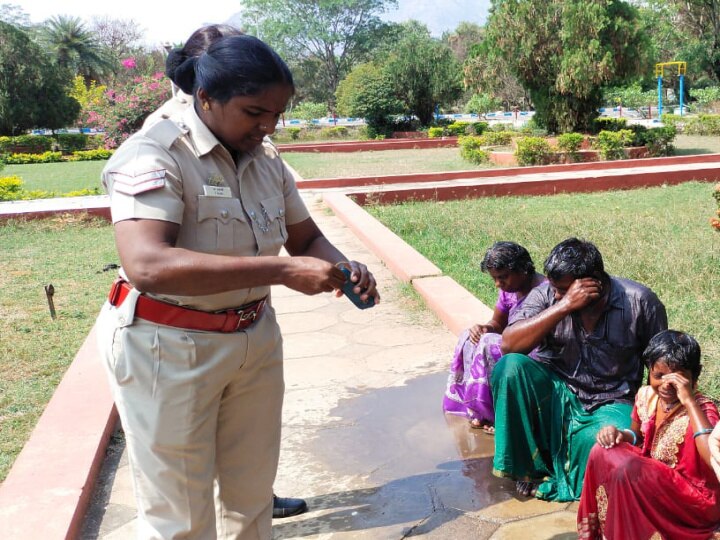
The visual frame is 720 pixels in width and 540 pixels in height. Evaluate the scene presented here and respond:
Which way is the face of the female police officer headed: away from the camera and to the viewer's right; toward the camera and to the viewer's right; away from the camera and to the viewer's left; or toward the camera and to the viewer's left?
toward the camera and to the viewer's right

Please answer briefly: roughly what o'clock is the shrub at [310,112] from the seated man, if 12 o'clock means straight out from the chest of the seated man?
The shrub is roughly at 4 o'clock from the seated man.

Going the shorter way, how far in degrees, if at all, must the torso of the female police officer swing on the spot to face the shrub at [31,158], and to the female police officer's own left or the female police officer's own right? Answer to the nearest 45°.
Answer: approximately 135° to the female police officer's own left

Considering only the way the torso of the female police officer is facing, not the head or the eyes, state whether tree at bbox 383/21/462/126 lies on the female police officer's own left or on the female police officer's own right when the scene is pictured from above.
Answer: on the female police officer's own left

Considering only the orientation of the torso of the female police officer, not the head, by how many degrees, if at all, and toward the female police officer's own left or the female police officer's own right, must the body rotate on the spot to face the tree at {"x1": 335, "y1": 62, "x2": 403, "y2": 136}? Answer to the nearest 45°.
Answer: approximately 135° to the female police officer's own left

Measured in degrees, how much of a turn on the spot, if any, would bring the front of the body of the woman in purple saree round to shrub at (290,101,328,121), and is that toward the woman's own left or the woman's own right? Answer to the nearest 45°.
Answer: approximately 135° to the woman's own right

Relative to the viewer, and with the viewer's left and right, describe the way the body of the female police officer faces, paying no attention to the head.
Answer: facing the viewer and to the right of the viewer

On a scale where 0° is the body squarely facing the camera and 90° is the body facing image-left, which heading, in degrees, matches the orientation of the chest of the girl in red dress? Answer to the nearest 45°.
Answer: approximately 45°

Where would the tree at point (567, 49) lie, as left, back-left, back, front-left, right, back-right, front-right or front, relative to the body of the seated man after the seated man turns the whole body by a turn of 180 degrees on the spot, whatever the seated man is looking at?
front-left

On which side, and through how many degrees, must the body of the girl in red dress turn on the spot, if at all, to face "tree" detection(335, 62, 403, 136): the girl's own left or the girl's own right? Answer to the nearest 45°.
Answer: approximately 135° to the girl's own right

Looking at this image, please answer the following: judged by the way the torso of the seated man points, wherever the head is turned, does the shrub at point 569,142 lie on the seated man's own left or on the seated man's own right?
on the seated man's own right
